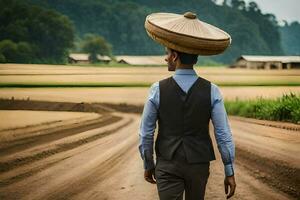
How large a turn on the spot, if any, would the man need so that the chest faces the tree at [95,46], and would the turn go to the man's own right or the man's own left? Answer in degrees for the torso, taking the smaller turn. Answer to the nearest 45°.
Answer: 0° — they already face it

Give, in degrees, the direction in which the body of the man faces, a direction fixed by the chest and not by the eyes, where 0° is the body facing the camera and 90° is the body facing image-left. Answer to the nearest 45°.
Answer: approximately 180°

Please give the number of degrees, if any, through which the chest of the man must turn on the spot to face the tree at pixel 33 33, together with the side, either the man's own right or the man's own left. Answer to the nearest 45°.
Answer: approximately 45° to the man's own left

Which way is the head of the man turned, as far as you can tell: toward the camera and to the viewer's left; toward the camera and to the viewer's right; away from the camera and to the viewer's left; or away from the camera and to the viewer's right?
away from the camera and to the viewer's left
